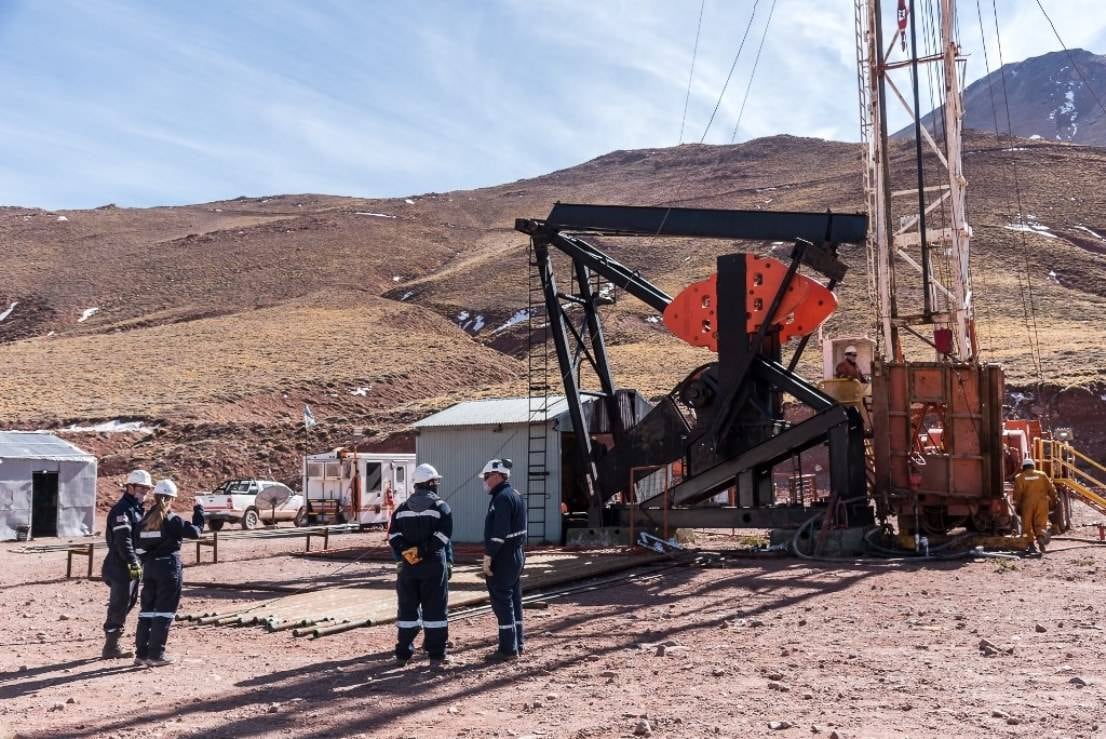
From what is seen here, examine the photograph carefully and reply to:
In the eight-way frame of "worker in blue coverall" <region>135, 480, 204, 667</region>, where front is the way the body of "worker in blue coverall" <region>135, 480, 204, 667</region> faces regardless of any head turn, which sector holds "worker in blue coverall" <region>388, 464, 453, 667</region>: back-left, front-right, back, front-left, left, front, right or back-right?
right

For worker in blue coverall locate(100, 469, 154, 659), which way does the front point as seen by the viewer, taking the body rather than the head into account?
to the viewer's right

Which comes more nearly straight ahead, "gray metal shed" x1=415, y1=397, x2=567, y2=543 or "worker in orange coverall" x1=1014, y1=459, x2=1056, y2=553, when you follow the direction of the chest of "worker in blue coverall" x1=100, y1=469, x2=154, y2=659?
the worker in orange coverall

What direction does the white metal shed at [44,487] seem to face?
toward the camera

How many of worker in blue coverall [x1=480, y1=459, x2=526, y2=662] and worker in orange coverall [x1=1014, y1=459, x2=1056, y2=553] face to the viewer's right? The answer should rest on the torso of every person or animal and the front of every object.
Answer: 0

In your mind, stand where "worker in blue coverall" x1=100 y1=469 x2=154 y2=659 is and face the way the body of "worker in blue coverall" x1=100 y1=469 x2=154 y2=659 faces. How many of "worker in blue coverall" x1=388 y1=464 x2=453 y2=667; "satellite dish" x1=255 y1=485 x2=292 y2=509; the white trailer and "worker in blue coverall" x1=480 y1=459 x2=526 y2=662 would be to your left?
2

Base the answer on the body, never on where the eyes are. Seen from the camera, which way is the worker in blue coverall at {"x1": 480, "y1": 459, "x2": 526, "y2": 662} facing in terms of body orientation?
to the viewer's left

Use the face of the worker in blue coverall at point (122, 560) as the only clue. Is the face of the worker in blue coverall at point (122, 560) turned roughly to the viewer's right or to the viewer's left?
to the viewer's right

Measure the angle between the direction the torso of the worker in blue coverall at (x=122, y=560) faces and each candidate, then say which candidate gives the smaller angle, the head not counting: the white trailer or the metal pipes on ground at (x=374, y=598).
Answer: the metal pipes on ground

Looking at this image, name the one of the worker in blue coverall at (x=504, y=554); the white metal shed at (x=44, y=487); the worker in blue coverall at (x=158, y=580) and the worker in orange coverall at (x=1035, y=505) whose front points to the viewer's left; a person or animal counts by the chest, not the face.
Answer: the worker in blue coverall at (x=504, y=554)

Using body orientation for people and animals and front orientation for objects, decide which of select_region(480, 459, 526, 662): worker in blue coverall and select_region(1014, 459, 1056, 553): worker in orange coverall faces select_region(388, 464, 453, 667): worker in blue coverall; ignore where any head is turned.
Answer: select_region(480, 459, 526, 662): worker in blue coverall

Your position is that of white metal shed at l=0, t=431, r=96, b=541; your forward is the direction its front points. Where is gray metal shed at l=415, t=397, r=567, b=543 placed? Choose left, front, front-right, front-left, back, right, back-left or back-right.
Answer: front-left

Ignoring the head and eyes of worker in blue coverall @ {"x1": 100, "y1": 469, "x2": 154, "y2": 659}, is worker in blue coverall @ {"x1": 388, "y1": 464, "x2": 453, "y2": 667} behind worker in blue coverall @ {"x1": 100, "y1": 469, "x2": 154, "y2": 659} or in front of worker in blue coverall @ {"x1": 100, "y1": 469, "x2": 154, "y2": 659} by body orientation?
in front

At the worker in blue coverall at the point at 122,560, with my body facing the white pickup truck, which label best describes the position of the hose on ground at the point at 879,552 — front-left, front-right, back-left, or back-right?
front-right

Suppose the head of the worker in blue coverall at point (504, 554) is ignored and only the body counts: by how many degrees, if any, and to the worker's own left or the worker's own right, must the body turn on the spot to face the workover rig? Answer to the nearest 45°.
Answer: approximately 135° to the worker's own right
